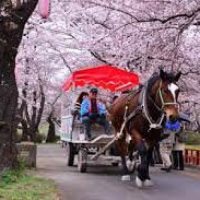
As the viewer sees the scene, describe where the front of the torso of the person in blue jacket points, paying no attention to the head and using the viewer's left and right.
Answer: facing the viewer

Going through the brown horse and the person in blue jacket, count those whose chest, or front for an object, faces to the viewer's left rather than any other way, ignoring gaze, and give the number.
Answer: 0

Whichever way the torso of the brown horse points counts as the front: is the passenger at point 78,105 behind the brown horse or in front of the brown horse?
behind

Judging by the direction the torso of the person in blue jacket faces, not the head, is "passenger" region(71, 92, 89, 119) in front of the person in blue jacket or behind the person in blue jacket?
behind

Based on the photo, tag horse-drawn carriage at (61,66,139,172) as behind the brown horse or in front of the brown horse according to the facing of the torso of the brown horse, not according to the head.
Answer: behind

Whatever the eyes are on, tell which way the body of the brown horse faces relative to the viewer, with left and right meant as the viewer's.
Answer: facing the viewer and to the right of the viewer

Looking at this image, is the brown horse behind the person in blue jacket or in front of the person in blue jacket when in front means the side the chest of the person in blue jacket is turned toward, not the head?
in front

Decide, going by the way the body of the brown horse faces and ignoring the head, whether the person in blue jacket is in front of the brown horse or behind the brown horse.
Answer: behind
